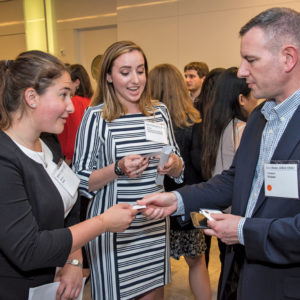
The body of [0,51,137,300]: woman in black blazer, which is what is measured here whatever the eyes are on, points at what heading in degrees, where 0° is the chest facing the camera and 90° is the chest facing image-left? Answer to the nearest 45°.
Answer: approximately 270°

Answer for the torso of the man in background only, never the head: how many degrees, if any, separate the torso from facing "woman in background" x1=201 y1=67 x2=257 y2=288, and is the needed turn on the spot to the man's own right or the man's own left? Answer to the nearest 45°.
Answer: approximately 45° to the man's own left

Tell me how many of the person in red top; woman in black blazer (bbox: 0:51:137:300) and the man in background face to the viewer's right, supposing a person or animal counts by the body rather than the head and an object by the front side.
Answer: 1

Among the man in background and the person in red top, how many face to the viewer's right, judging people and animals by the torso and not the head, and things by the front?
0

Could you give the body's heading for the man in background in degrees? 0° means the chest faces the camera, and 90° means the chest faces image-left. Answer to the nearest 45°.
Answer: approximately 45°
